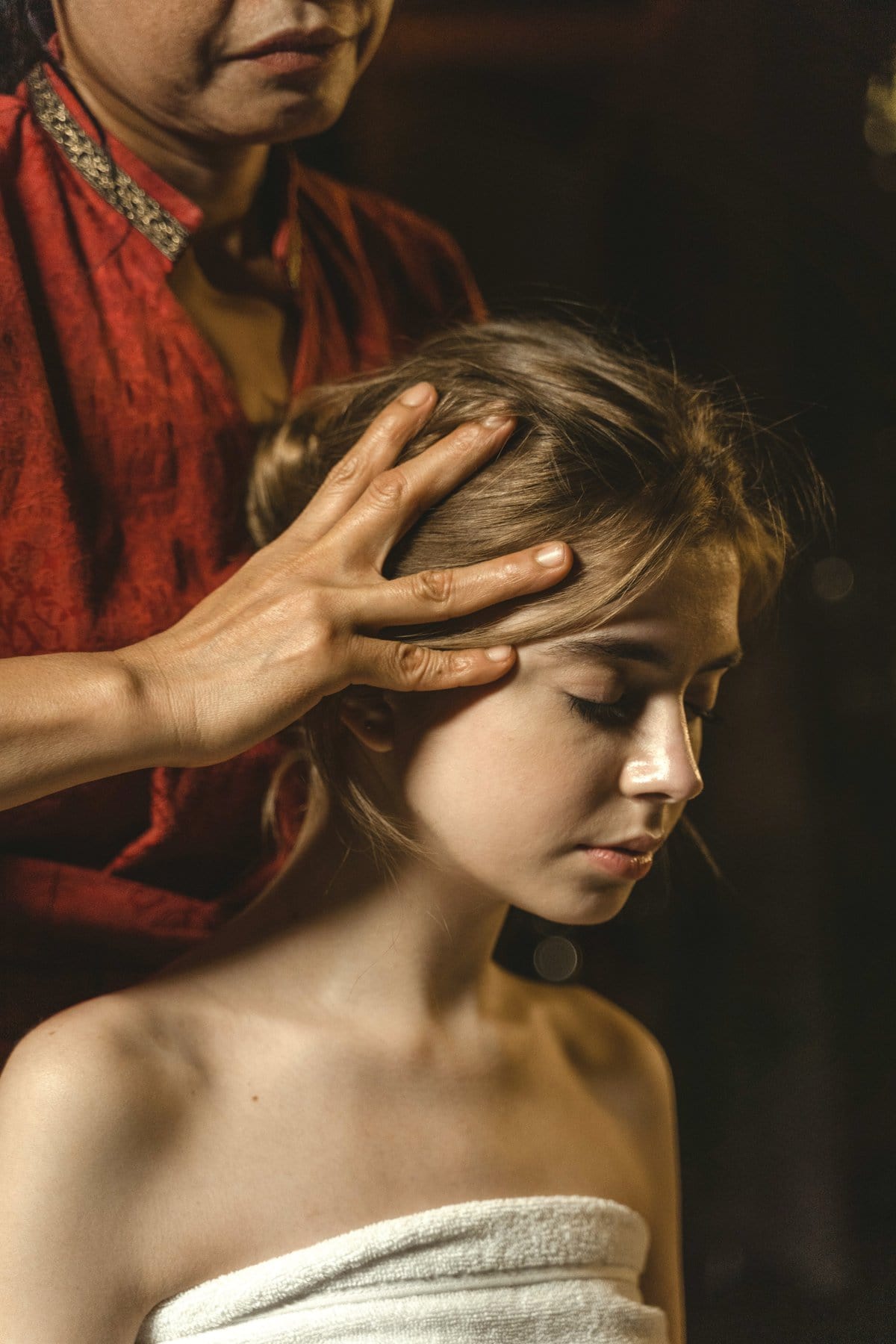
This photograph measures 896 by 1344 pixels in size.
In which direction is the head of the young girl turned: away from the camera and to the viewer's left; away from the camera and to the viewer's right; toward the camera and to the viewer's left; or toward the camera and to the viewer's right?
toward the camera and to the viewer's right

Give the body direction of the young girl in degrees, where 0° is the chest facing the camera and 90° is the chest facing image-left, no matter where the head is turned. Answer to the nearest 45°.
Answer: approximately 315°

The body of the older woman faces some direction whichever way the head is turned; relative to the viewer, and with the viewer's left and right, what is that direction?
facing the viewer and to the right of the viewer
